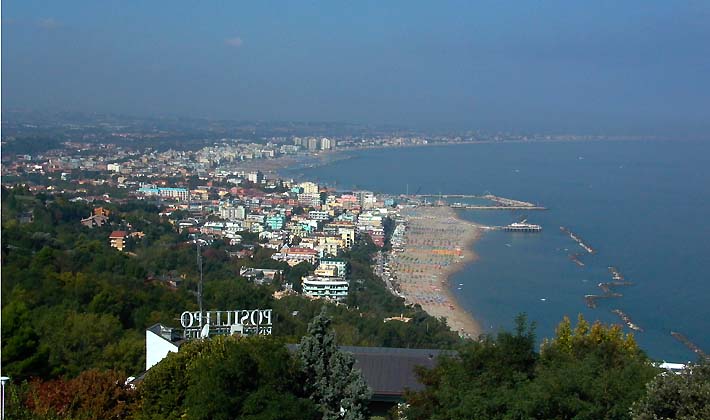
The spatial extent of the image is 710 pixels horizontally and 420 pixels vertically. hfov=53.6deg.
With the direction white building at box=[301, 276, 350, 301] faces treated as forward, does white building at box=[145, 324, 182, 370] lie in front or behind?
in front

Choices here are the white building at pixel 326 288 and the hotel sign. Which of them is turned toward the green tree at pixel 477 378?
the white building

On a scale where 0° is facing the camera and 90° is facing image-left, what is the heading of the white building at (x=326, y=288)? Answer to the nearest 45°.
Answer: approximately 0°

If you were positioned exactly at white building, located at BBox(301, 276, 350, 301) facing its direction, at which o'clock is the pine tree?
The pine tree is roughly at 12 o'clock from the white building.

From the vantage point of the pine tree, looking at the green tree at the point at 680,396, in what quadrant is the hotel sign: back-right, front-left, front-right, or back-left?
back-left

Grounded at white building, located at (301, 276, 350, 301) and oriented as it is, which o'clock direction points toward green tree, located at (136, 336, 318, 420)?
The green tree is roughly at 12 o'clock from the white building.
